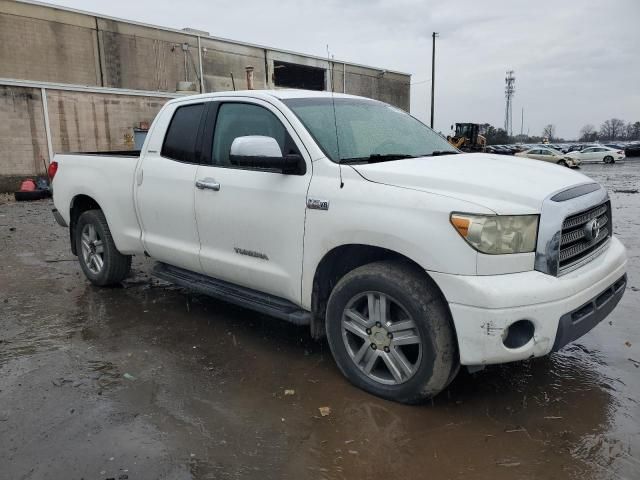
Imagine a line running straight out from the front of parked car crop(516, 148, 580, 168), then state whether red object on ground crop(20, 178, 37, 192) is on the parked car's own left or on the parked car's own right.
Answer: on the parked car's own right

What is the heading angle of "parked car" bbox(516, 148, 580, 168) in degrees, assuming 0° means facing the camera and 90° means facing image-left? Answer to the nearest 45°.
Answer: approximately 315°

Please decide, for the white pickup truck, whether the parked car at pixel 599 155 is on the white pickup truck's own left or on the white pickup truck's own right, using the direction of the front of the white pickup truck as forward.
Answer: on the white pickup truck's own left

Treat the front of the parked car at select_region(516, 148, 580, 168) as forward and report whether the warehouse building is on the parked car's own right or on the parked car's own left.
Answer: on the parked car's own right

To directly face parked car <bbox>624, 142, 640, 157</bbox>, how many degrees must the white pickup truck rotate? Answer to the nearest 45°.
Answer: approximately 90° to its left
